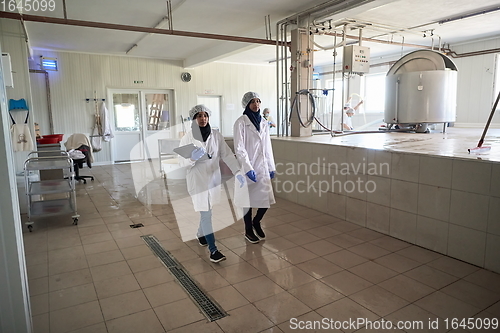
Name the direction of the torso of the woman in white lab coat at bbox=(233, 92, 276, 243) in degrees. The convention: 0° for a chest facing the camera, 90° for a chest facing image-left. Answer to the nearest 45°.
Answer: approximately 315°

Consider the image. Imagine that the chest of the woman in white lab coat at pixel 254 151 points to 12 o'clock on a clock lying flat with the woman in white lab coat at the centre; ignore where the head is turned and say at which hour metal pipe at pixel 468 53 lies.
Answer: The metal pipe is roughly at 9 o'clock from the woman in white lab coat.

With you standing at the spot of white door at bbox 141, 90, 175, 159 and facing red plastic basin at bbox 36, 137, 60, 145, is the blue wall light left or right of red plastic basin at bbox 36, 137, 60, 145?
right

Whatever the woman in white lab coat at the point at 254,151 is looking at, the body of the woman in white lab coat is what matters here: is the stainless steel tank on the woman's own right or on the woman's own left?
on the woman's own left

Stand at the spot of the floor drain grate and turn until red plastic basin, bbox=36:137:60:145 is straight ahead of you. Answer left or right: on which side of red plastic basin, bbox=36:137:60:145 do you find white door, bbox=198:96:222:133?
right

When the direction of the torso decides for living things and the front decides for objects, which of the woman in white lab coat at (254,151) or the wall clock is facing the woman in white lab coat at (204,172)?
the wall clock

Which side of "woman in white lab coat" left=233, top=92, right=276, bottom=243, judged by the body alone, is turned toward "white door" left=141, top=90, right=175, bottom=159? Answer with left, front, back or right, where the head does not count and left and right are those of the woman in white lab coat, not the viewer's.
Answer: back

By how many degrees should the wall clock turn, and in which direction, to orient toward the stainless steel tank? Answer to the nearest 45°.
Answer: approximately 45° to its left

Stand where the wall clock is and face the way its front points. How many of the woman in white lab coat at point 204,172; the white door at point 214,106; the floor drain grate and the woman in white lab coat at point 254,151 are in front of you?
3

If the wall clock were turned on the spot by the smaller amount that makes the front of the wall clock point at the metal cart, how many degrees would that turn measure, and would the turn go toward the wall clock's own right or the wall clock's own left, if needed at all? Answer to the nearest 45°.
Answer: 0° — it already faces it
